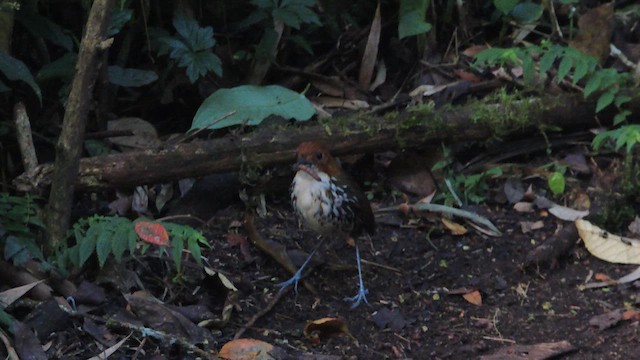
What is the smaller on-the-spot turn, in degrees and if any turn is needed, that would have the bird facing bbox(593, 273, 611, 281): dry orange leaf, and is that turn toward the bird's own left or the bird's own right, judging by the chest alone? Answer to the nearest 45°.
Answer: approximately 135° to the bird's own left

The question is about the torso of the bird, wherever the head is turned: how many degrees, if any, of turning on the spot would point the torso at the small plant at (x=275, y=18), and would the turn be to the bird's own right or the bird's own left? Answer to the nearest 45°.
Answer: approximately 135° to the bird's own right

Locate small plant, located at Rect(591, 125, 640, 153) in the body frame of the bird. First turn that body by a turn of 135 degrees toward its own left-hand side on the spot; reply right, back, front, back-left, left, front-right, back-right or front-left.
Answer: front

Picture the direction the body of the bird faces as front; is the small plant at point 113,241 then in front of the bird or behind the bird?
in front

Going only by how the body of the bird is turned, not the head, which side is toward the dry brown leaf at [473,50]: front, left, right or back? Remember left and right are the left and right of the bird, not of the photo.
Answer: back

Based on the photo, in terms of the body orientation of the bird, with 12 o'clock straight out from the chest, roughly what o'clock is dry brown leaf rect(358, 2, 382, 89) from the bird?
The dry brown leaf is roughly at 5 o'clock from the bird.

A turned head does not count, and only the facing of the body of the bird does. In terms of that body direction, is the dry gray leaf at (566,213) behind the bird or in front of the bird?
behind

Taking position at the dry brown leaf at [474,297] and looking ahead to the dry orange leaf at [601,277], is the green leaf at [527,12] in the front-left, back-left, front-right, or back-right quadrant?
front-left

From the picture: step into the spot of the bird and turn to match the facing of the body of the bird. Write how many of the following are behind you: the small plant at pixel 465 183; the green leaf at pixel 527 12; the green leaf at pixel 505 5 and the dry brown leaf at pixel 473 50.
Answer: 4

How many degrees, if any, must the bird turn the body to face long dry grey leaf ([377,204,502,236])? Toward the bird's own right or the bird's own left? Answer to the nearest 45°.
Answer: approximately 135° to the bird's own left

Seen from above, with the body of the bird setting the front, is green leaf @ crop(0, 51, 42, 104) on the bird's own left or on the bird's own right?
on the bird's own right

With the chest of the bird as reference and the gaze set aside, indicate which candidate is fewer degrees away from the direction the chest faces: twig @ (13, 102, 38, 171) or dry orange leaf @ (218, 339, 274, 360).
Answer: the dry orange leaf

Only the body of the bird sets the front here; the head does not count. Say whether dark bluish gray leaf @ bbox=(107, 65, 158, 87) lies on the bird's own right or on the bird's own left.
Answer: on the bird's own right

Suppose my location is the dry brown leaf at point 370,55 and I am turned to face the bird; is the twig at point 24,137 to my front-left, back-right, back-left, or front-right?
front-right

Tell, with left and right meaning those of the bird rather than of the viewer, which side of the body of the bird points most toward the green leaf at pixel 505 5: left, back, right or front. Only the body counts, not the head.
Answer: back

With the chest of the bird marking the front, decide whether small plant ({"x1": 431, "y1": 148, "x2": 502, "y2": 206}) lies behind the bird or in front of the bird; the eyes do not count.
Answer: behind

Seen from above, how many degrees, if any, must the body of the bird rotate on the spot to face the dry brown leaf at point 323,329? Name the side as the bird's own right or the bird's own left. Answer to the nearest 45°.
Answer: approximately 45° to the bird's own left

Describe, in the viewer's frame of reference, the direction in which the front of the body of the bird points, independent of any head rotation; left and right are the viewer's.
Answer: facing the viewer and to the left of the viewer

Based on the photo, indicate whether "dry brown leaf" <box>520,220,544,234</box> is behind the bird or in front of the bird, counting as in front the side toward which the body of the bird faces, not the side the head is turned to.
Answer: behind
